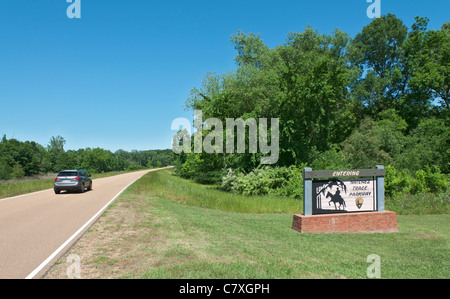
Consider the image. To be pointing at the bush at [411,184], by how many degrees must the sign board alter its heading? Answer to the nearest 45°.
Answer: approximately 180°

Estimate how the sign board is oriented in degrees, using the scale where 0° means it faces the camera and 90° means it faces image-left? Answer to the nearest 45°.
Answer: approximately 0°

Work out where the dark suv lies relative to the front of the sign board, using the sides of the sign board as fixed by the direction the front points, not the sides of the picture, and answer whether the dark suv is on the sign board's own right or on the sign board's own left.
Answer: on the sign board's own right
